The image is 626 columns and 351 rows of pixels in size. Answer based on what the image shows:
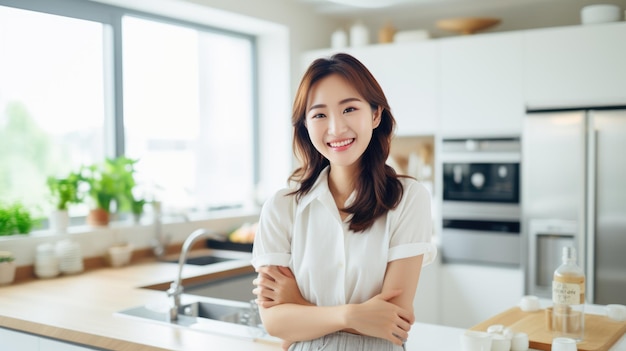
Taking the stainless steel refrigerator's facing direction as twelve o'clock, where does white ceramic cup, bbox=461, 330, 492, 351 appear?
The white ceramic cup is roughly at 12 o'clock from the stainless steel refrigerator.

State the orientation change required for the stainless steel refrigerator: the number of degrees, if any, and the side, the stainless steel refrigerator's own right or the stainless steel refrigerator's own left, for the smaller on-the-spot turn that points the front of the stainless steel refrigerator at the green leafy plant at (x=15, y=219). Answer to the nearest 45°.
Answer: approximately 45° to the stainless steel refrigerator's own right

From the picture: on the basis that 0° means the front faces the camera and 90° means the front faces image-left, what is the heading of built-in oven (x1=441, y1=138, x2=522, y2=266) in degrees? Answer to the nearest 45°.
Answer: approximately 0°

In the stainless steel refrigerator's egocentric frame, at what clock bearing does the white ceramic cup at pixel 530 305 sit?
The white ceramic cup is roughly at 12 o'clock from the stainless steel refrigerator.

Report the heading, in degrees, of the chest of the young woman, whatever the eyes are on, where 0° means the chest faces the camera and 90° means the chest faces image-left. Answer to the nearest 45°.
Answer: approximately 0°

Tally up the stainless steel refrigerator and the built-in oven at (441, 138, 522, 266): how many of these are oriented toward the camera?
2

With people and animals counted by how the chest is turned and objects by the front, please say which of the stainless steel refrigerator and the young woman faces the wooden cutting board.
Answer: the stainless steel refrigerator

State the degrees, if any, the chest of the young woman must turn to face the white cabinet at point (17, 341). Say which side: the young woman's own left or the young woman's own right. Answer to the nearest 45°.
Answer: approximately 135° to the young woman's own right

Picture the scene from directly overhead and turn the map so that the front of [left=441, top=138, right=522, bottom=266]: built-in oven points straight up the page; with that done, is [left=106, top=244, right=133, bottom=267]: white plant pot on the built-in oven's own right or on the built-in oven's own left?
on the built-in oven's own right

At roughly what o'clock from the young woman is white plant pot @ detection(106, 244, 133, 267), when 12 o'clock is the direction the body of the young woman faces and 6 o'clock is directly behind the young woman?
The white plant pot is roughly at 5 o'clock from the young woman.
